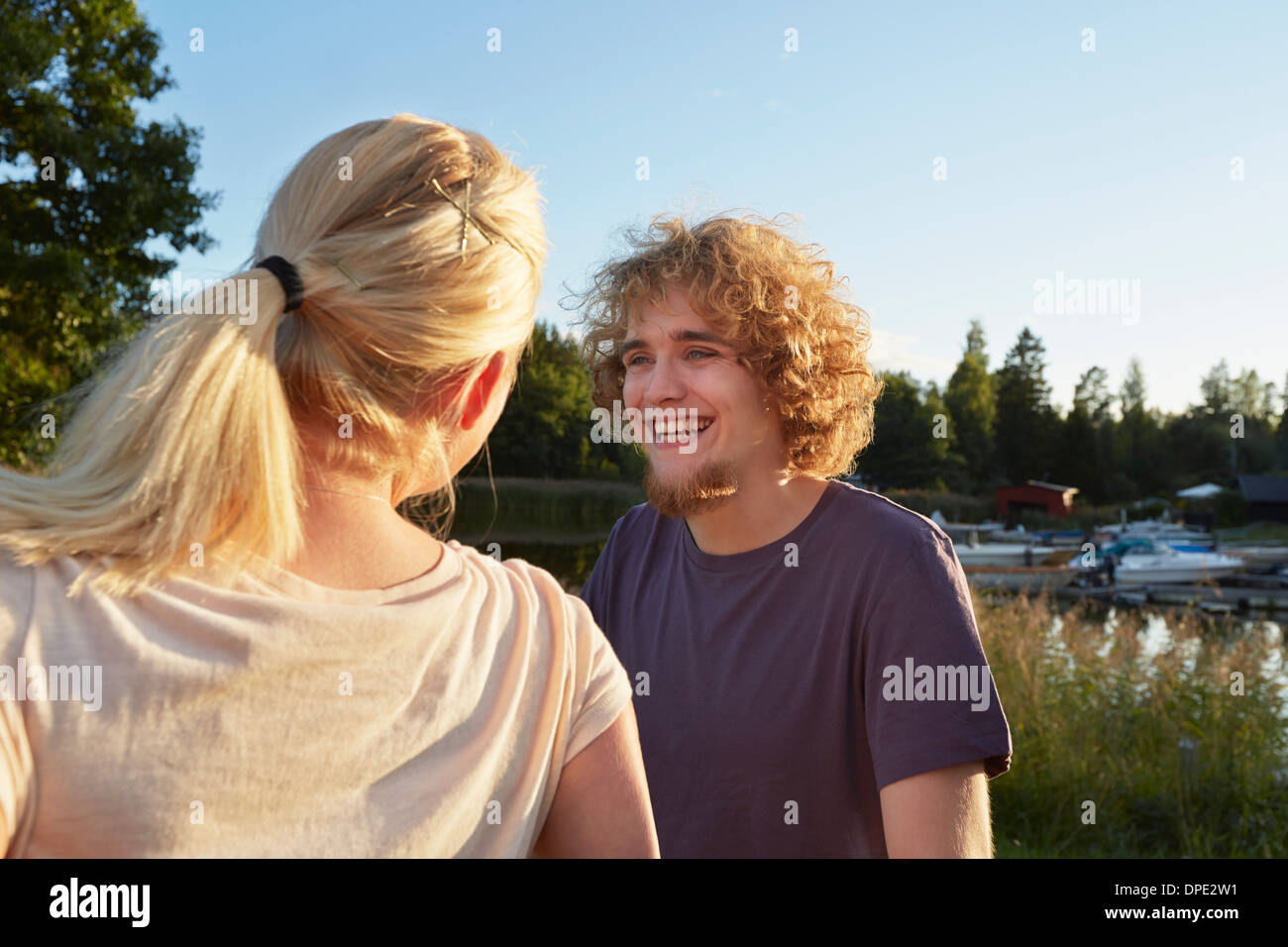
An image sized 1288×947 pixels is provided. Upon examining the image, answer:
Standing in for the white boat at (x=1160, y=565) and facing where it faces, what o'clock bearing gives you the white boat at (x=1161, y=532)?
the white boat at (x=1161, y=532) is roughly at 9 o'clock from the white boat at (x=1160, y=565).

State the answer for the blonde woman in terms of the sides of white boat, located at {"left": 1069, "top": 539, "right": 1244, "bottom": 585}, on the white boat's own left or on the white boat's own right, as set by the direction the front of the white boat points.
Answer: on the white boat's own right

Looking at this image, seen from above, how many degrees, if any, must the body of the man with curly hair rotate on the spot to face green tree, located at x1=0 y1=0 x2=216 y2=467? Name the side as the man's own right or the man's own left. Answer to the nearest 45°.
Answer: approximately 90° to the man's own right

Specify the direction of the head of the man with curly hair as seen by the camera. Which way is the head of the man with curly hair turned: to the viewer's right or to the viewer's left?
to the viewer's left

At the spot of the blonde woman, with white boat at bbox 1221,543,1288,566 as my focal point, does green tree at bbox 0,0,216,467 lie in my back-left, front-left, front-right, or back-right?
front-left

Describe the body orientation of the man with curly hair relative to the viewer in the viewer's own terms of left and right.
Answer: facing the viewer and to the left of the viewer

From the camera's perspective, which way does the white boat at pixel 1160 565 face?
to the viewer's right
